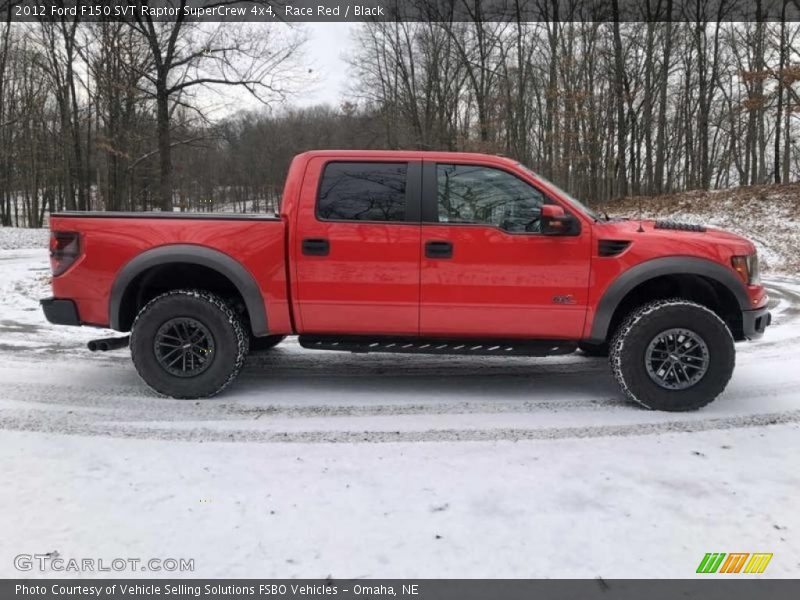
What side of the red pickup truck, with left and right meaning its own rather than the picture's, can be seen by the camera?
right
